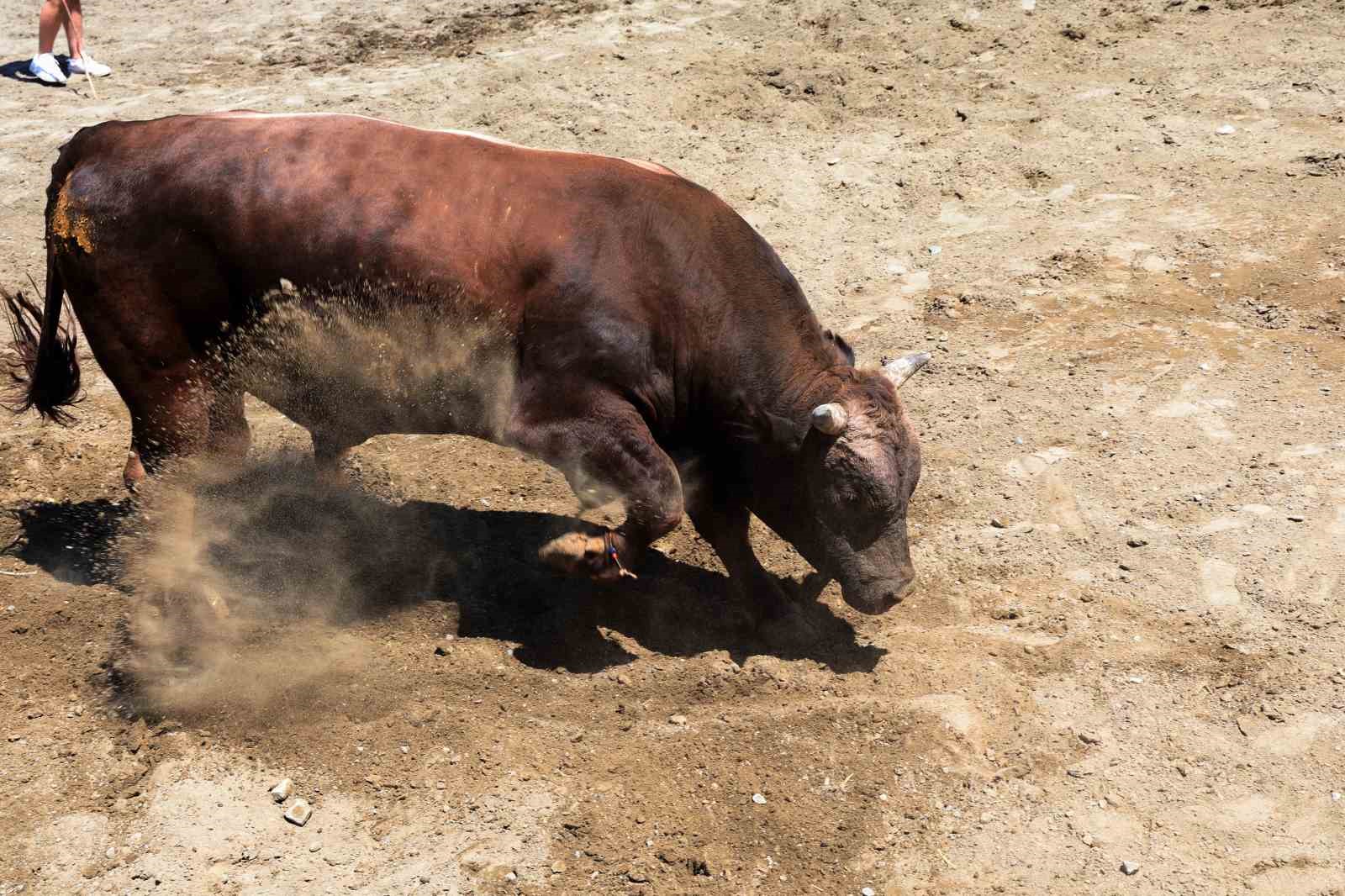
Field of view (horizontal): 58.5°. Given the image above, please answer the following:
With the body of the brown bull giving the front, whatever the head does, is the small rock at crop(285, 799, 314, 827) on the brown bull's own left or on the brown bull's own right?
on the brown bull's own right

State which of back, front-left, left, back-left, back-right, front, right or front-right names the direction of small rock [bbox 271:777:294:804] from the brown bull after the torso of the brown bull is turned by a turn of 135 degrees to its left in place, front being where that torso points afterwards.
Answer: left

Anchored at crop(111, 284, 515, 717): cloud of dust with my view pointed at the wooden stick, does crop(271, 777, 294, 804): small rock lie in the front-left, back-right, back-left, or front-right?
back-left

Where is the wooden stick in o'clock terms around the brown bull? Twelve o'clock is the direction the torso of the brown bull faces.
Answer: The wooden stick is roughly at 8 o'clock from the brown bull.

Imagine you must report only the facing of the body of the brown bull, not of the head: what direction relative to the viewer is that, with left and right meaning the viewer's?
facing to the right of the viewer
